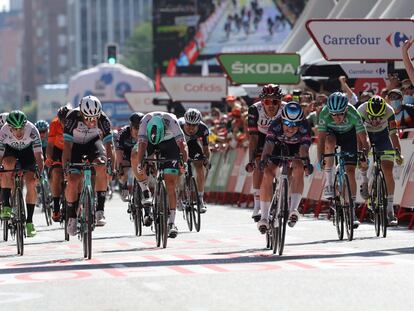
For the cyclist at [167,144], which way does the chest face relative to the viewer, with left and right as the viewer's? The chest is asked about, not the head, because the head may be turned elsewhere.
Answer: facing the viewer

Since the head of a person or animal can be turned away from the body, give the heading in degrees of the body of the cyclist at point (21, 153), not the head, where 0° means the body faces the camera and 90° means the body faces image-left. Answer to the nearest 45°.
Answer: approximately 0°

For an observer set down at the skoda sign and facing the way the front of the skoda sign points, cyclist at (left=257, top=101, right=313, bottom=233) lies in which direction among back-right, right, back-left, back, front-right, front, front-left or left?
front

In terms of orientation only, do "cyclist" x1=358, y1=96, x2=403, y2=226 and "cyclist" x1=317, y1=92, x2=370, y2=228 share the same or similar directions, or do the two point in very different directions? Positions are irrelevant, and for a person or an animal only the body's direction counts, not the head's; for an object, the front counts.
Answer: same or similar directions

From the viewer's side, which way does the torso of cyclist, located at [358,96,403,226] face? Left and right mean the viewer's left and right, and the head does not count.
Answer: facing the viewer

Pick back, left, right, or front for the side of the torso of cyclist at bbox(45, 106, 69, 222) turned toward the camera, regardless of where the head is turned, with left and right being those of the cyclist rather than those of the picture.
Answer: front

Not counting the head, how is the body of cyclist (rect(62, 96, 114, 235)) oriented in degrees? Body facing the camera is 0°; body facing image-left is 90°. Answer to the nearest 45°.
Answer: approximately 0°

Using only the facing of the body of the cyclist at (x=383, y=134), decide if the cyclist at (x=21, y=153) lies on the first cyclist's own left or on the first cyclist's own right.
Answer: on the first cyclist's own right

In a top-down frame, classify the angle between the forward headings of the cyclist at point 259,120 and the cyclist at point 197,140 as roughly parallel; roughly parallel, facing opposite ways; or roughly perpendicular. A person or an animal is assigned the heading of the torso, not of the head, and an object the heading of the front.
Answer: roughly parallel

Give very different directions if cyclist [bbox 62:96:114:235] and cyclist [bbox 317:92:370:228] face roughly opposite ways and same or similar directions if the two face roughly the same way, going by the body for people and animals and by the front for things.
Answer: same or similar directions
